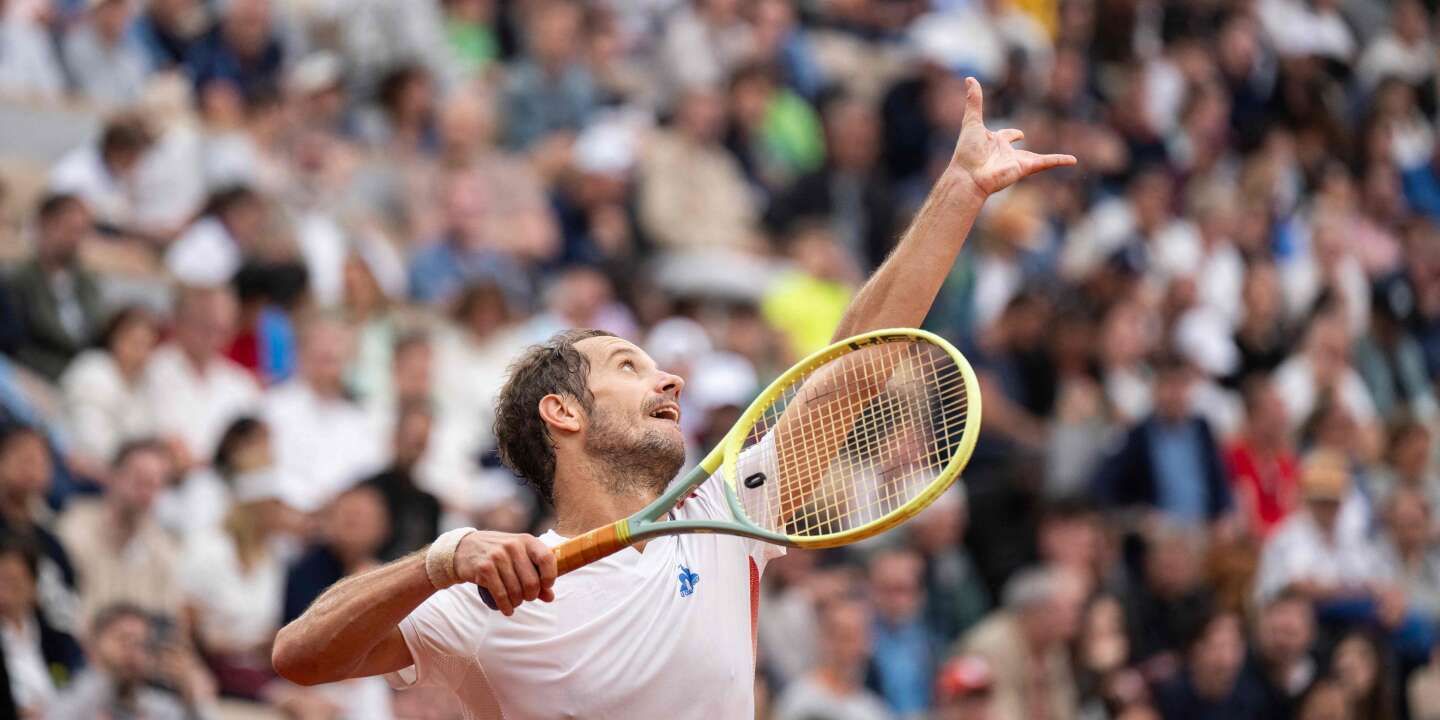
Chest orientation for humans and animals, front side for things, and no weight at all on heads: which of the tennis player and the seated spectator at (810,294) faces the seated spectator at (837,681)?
the seated spectator at (810,294)

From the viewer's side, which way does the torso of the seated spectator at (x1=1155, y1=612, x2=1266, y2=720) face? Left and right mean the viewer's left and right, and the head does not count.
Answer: facing the viewer

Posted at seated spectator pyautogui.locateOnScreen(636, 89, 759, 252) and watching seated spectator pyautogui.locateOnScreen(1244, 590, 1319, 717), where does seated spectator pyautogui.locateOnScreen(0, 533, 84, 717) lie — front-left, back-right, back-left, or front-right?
front-right

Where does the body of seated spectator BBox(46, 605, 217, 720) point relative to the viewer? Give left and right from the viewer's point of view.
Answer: facing the viewer and to the right of the viewer

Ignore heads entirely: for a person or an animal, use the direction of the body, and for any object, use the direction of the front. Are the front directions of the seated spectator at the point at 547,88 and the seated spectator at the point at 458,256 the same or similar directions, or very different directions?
same or similar directions

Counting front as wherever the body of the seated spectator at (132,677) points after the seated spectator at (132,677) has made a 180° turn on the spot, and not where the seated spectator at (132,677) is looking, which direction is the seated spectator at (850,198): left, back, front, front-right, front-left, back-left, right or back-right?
right

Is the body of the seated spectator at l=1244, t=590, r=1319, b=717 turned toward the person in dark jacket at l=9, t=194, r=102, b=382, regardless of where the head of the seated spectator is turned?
no

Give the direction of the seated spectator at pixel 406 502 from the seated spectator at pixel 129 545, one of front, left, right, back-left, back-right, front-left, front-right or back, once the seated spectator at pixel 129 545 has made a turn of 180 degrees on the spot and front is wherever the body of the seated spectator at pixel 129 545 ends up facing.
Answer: right

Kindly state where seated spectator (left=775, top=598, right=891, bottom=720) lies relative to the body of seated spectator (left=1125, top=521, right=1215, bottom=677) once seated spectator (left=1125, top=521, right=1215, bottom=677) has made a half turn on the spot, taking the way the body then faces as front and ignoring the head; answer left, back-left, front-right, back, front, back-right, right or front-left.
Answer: back-left

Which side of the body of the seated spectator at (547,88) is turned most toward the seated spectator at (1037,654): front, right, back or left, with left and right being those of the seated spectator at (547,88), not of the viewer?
front

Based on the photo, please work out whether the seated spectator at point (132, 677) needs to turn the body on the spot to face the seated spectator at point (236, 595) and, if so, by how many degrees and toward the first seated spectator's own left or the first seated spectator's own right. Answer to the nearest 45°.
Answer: approximately 90° to the first seated spectator's own left

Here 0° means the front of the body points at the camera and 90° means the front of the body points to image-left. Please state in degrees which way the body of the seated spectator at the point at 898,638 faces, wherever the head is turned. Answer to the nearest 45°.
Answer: approximately 0°

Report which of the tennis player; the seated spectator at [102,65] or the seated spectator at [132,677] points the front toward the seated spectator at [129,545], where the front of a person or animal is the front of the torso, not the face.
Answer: the seated spectator at [102,65]

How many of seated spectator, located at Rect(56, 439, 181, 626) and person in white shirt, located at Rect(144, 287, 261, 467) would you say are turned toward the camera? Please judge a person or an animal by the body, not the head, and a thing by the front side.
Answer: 2

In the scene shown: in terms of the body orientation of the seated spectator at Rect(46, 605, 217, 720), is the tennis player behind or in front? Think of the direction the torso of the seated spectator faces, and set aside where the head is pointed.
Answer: in front

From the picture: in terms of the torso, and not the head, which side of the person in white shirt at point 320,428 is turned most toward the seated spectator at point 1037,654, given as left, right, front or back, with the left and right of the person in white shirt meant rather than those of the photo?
left

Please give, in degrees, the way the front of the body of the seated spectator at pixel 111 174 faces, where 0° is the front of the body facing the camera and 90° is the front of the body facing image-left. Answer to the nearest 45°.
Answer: approximately 315°

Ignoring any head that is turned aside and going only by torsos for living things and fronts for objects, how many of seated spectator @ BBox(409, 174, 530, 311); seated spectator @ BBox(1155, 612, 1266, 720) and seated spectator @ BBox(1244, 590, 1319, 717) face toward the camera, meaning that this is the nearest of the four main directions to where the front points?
3

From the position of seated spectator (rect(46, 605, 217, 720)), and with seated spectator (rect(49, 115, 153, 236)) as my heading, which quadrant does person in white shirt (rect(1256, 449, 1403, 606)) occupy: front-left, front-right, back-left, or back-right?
front-right
